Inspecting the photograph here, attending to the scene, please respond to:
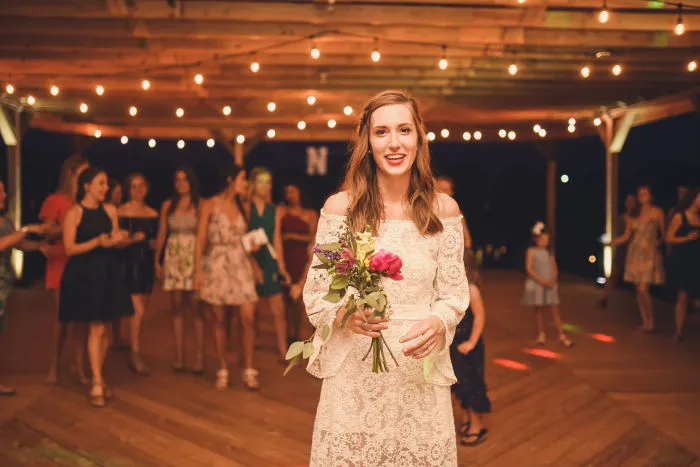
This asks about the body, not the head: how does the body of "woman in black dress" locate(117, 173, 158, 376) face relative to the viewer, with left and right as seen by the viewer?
facing the viewer

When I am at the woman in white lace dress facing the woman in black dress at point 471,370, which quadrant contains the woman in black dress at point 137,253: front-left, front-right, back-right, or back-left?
front-left

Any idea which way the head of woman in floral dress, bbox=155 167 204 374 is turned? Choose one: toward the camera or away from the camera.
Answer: toward the camera

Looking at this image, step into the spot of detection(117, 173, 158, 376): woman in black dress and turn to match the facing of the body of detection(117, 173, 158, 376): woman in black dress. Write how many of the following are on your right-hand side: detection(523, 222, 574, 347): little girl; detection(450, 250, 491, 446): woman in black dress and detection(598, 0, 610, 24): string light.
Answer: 0

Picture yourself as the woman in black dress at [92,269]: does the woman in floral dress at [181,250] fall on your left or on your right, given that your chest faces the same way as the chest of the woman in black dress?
on your left

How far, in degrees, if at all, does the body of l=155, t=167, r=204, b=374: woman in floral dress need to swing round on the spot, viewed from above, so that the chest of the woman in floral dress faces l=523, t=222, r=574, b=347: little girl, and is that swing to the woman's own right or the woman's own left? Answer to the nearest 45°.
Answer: approximately 90° to the woman's own left

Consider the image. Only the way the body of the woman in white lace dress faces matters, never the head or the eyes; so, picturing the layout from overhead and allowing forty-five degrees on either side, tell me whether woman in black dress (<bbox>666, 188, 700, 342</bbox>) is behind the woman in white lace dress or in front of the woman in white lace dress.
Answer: behind

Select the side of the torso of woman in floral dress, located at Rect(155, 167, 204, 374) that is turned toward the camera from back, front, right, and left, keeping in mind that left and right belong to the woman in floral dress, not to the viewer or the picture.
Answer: front

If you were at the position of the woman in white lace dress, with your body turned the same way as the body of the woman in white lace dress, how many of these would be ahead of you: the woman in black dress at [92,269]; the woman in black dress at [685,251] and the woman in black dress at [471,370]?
0

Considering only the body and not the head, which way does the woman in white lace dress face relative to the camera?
toward the camera

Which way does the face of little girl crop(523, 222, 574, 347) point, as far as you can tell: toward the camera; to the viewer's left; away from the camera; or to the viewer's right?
toward the camera

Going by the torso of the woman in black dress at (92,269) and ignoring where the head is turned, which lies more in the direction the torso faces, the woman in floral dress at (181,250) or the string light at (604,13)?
the string light

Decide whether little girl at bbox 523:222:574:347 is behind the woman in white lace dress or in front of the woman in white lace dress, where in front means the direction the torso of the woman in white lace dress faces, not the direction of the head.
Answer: behind

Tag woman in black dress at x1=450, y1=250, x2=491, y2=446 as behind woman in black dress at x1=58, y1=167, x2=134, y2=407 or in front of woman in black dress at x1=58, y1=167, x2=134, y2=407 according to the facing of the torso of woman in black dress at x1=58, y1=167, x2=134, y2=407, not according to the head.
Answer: in front

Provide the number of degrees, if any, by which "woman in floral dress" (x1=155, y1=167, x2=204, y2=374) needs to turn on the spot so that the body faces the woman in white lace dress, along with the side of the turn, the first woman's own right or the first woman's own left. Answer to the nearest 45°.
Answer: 0° — they already face them

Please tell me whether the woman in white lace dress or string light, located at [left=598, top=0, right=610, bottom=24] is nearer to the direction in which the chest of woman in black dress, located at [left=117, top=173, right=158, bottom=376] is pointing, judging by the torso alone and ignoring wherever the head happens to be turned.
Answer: the woman in white lace dress

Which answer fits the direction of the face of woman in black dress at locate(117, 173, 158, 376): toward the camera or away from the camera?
toward the camera
